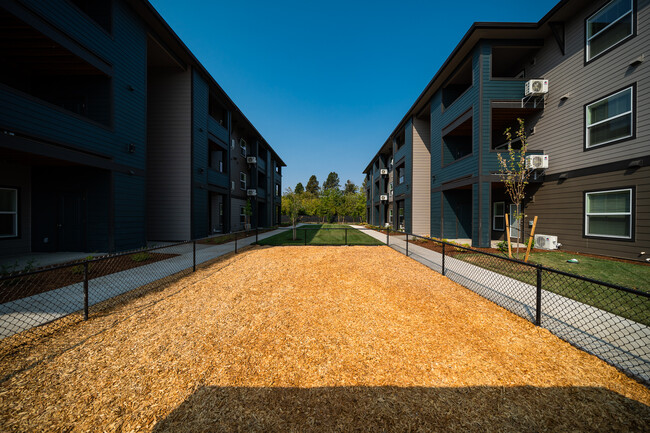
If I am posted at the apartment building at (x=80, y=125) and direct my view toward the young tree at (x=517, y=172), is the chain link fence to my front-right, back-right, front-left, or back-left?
front-right

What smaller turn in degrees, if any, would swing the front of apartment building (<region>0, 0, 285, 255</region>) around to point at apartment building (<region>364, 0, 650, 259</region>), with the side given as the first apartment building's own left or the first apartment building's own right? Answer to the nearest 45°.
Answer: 0° — it already faces it

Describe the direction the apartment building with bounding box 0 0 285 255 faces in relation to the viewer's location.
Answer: facing the viewer and to the right of the viewer

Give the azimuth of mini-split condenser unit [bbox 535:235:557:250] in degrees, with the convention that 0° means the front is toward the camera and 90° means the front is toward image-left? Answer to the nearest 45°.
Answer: approximately 45°

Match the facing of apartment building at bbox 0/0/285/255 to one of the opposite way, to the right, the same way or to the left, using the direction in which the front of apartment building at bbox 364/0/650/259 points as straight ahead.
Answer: the opposite way

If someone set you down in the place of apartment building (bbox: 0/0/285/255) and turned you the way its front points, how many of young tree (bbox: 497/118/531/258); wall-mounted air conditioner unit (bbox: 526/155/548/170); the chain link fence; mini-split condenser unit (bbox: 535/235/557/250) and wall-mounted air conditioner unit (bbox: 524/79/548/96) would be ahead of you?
5

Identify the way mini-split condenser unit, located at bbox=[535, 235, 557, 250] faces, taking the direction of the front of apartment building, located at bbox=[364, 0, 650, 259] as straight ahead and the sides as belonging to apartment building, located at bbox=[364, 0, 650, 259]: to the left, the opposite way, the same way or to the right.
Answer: the same way

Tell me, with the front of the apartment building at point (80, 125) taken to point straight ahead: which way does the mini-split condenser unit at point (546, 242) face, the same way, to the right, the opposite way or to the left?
the opposite way

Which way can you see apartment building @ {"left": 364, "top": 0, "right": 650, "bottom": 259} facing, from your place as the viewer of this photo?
facing the viewer and to the left of the viewer

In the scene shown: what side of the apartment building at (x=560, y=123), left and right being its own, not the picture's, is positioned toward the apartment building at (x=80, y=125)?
front

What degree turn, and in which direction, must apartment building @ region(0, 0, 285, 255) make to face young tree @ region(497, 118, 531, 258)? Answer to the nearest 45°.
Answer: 0° — it already faces it

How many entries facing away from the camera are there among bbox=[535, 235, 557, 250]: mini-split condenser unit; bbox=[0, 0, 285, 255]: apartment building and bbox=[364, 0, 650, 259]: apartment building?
0

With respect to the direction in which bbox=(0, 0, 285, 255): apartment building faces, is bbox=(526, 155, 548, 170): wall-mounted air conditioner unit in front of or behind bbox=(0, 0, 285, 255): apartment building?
in front

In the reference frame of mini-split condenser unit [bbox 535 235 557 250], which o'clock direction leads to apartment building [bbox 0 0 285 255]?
The apartment building is roughly at 12 o'clock from the mini-split condenser unit.

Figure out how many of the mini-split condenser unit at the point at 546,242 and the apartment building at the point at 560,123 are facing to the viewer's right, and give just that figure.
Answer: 0

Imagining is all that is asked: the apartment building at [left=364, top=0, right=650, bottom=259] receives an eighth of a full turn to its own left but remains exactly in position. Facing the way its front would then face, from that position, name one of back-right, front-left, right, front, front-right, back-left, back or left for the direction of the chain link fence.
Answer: front
